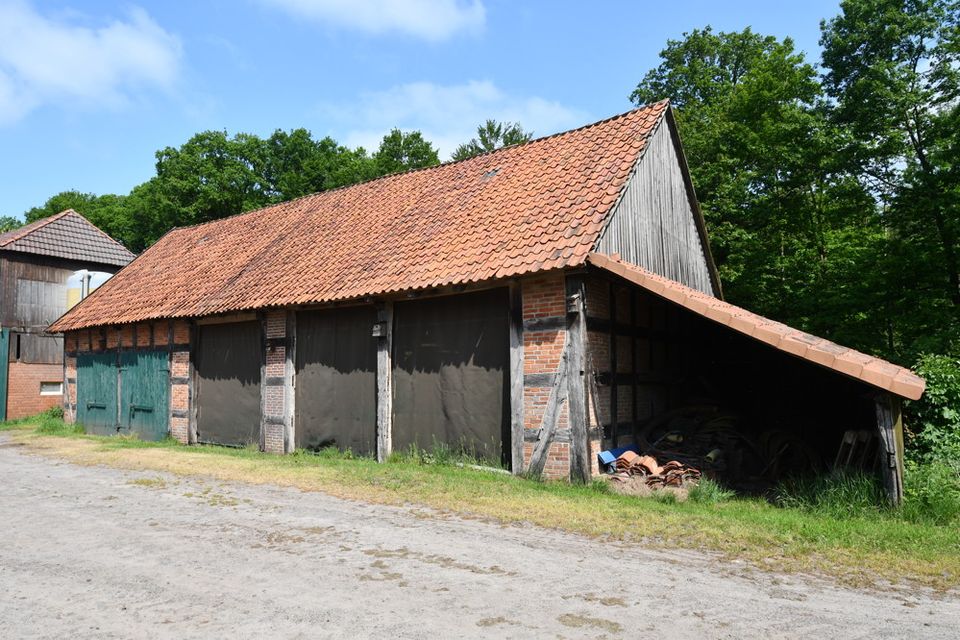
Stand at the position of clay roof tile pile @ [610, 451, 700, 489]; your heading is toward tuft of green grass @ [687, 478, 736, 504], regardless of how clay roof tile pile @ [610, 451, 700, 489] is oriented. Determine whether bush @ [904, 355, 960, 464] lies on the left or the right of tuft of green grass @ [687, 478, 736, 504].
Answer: left

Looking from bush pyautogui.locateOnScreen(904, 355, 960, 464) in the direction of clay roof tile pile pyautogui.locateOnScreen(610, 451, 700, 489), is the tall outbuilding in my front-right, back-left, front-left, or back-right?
front-right

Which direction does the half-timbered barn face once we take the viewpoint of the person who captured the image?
facing the viewer and to the left of the viewer

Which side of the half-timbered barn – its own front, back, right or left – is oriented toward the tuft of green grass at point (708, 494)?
left

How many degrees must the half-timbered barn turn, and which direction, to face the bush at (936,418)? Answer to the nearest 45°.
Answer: approximately 90° to its left

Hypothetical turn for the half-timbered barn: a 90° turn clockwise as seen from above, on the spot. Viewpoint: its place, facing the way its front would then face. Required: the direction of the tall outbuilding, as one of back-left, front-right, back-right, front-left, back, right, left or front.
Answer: front
